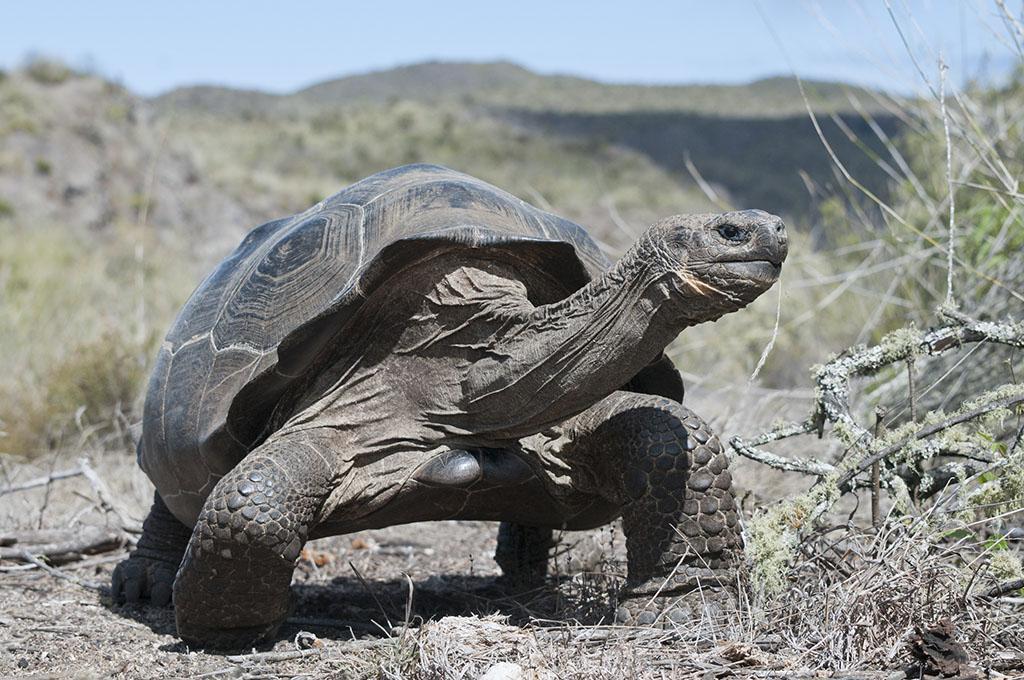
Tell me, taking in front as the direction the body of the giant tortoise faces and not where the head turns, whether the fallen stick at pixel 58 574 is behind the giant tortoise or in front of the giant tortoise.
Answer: behind

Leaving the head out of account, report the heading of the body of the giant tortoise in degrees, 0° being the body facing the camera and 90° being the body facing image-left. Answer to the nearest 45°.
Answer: approximately 315°

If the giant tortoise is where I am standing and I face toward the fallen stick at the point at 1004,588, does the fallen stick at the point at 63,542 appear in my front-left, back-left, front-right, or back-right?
back-left

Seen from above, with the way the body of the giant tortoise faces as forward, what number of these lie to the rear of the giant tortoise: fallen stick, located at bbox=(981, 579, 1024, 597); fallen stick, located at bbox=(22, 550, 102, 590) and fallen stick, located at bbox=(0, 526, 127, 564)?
2

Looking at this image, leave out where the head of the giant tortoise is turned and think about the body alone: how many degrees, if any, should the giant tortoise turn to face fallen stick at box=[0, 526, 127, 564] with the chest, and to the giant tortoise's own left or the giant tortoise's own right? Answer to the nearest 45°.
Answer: approximately 180°

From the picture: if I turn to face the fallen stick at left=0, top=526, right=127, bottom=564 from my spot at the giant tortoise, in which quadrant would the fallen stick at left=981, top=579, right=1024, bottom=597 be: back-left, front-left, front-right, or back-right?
back-right
